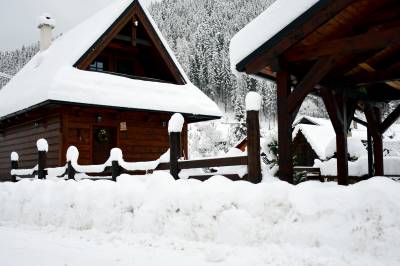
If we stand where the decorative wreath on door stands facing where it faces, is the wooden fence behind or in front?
in front

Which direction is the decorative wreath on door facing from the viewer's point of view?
toward the camera

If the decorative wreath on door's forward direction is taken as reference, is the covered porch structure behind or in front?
in front
